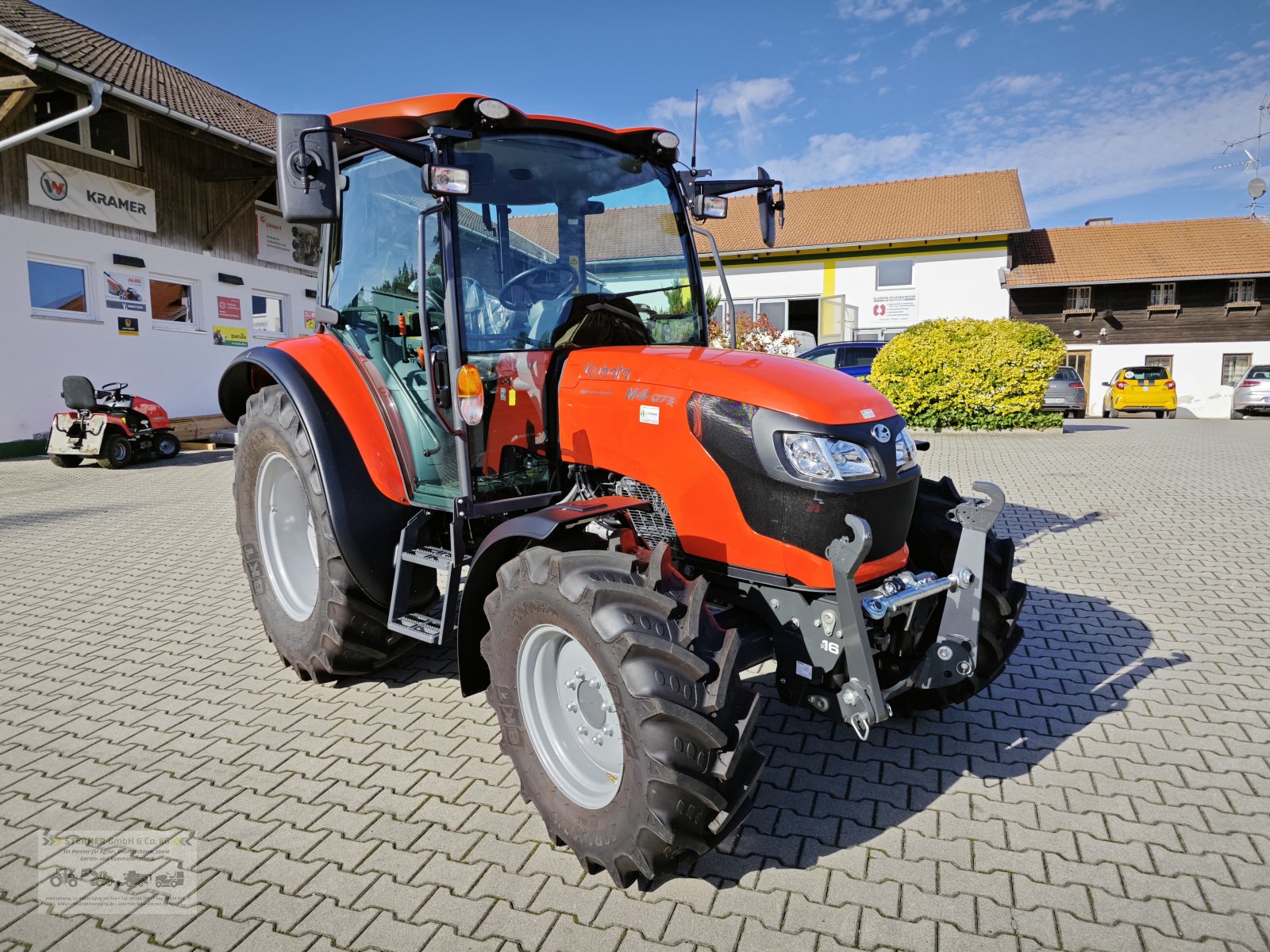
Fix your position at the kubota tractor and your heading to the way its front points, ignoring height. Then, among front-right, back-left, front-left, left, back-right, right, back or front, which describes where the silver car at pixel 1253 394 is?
left

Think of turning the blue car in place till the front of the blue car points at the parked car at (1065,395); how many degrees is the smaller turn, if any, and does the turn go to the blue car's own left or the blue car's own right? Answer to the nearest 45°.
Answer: approximately 135° to the blue car's own right

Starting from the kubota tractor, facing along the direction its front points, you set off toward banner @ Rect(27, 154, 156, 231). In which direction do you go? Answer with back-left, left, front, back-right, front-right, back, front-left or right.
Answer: back

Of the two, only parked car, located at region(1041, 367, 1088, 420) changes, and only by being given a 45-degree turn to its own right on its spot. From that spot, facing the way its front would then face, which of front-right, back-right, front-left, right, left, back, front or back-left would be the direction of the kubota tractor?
back-right

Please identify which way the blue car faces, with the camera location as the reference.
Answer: facing to the left of the viewer

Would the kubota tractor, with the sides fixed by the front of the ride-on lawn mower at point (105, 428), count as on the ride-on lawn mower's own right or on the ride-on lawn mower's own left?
on the ride-on lawn mower's own right

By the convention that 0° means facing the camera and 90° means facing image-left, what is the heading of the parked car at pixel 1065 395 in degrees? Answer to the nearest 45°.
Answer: approximately 180°

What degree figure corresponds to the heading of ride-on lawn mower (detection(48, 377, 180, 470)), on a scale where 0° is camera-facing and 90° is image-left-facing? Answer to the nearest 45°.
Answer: approximately 225°

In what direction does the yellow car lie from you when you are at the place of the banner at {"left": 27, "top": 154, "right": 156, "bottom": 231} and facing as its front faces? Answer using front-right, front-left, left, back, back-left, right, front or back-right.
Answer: front-left

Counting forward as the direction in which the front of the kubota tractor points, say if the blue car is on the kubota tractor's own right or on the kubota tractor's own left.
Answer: on the kubota tractor's own left

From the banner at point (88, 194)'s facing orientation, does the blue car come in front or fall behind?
in front
